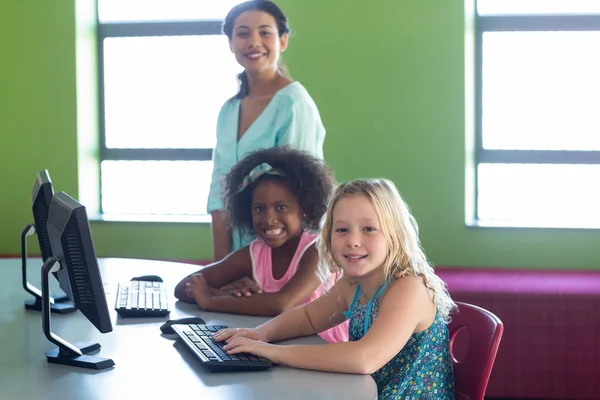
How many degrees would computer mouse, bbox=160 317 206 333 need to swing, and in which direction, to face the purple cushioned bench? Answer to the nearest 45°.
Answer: approximately 135° to its right

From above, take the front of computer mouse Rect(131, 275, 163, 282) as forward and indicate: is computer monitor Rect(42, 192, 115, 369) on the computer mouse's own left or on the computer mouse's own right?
on the computer mouse's own left

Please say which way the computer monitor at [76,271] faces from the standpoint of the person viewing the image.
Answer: facing to the right of the viewer

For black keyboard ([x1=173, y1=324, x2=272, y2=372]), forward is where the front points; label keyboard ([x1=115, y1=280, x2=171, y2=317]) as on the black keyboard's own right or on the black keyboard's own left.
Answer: on the black keyboard's own left

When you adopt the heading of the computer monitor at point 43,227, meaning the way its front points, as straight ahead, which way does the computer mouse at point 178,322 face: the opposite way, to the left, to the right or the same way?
the opposite way

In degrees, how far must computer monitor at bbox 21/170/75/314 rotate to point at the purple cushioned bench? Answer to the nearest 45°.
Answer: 0° — it already faces it

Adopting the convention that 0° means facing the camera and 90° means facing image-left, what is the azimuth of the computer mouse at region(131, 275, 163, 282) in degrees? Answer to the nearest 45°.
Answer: approximately 90°

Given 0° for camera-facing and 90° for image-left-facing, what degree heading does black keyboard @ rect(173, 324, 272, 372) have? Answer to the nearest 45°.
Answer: approximately 270°

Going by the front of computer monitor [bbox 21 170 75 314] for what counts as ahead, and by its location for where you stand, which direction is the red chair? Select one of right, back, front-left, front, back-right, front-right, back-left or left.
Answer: front-right

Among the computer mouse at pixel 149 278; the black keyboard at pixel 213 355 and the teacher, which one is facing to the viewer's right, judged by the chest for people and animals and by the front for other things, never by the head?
the black keyboard

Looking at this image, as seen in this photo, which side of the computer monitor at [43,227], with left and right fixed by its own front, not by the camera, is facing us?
right

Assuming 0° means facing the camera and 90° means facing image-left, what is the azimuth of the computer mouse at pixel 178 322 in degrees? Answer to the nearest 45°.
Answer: approximately 90°
